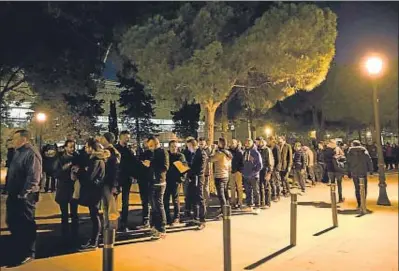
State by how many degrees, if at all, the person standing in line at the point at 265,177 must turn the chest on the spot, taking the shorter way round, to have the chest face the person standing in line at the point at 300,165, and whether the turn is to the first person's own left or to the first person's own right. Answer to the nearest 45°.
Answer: approximately 135° to the first person's own right

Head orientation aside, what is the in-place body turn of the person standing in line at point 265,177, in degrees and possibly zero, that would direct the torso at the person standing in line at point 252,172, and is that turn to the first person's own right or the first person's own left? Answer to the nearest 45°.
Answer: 0° — they already face them

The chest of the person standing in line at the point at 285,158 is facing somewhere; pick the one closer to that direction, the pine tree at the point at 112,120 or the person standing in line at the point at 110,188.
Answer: the person standing in line

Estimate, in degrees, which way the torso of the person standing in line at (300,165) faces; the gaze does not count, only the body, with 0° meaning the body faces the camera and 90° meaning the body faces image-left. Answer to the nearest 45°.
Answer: approximately 45°

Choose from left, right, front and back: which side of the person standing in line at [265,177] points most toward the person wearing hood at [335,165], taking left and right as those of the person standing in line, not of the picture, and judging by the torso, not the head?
back

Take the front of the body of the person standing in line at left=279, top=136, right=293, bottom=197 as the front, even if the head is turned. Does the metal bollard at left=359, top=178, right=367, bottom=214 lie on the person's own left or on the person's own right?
on the person's own left

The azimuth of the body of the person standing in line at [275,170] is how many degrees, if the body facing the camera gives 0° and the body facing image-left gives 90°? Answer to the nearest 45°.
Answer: approximately 90°

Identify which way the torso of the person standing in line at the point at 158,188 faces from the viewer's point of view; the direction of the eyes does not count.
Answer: to the viewer's left

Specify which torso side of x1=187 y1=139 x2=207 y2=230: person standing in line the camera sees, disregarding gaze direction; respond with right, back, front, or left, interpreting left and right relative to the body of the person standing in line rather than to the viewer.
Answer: left
